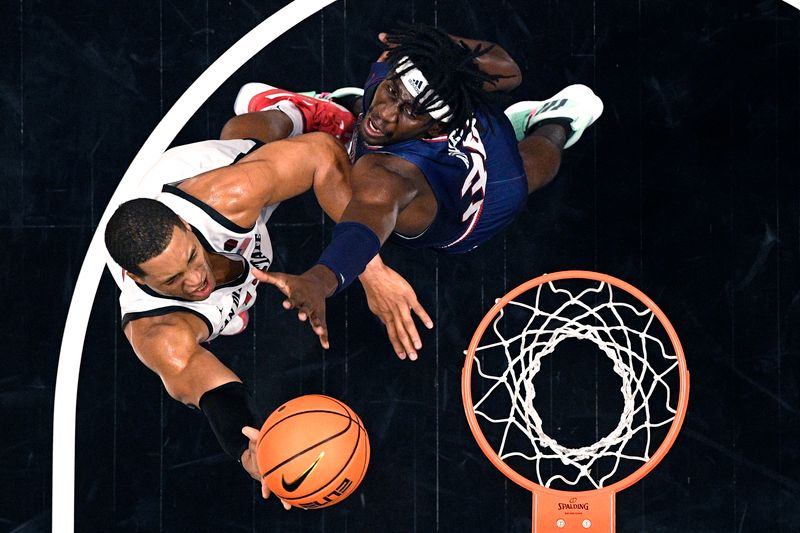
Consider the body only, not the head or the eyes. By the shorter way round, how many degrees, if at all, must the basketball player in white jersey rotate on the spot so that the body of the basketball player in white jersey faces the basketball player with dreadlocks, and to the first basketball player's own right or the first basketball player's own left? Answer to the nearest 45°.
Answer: approximately 45° to the first basketball player's own left

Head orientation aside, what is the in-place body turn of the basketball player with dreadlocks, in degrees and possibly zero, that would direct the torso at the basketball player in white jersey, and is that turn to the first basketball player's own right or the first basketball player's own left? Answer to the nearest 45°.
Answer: approximately 45° to the first basketball player's own right

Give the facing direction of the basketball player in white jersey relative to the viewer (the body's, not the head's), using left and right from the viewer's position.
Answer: facing the viewer and to the right of the viewer

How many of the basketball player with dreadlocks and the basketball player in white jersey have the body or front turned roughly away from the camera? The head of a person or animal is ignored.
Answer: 0

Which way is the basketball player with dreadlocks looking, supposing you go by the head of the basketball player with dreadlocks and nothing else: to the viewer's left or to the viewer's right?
to the viewer's left
